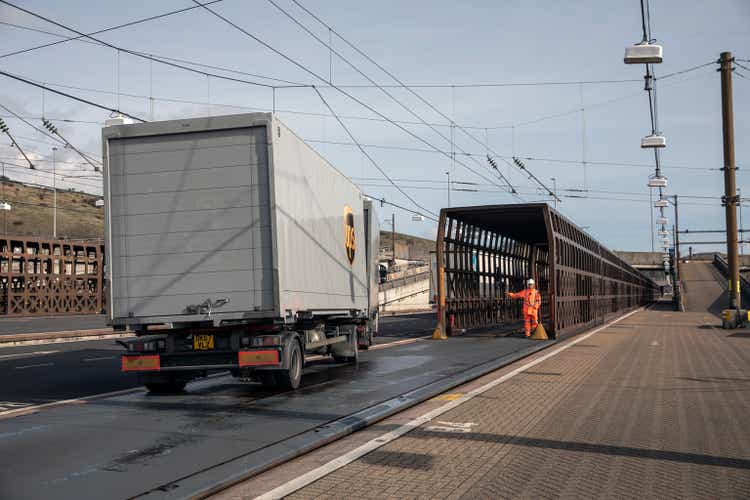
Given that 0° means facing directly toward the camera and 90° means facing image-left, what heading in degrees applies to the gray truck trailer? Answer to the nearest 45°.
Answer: approximately 225°

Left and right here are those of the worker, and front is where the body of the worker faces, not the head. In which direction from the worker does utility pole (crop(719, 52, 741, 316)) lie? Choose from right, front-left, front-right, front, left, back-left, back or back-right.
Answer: back-left

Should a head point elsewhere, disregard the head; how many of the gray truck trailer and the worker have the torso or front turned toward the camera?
1

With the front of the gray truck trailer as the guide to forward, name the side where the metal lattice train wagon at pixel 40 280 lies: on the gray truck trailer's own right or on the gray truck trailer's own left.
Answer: on the gray truck trailer's own left

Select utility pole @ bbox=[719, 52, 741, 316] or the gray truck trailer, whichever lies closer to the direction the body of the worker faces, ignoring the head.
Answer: the gray truck trailer

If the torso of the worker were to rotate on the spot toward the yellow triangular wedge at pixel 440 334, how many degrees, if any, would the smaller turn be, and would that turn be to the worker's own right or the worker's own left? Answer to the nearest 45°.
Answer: approximately 90° to the worker's own right

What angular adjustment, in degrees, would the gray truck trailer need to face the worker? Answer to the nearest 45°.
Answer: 0° — it already faces them
